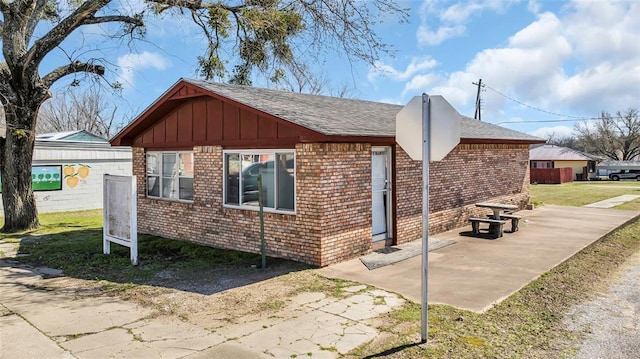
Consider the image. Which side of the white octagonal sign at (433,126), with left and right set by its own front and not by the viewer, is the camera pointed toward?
back

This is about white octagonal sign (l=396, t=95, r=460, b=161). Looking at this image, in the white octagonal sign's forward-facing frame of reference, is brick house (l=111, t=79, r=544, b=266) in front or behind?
in front

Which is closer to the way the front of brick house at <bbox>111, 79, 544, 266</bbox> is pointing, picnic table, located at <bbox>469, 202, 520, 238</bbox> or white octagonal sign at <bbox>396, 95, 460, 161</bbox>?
the white octagonal sign

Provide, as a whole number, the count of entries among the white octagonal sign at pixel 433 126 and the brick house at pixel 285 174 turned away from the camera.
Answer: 1

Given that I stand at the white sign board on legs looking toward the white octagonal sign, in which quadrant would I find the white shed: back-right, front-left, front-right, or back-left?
back-left

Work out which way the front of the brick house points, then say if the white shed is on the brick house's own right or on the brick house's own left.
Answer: on the brick house's own right

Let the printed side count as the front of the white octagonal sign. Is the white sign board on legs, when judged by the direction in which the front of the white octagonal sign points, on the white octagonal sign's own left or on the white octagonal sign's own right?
on the white octagonal sign's own left

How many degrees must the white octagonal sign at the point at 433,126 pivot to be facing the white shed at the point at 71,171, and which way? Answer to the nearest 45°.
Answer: approximately 45° to its left

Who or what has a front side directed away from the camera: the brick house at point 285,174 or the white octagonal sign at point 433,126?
the white octagonal sign

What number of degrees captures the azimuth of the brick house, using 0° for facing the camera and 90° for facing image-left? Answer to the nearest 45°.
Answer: approximately 45°
